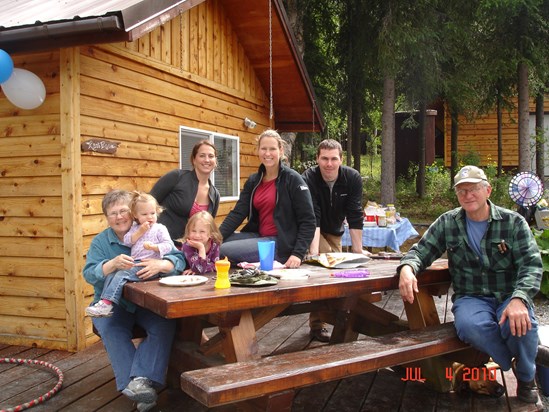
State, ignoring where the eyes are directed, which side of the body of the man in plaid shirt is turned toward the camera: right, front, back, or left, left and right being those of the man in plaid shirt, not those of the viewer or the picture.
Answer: front

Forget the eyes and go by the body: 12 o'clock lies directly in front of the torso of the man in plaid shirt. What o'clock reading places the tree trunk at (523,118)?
The tree trunk is roughly at 6 o'clock from the man in plaid shirt.

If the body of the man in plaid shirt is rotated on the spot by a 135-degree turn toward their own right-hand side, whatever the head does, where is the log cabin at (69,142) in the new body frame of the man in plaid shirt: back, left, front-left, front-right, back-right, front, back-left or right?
front-left

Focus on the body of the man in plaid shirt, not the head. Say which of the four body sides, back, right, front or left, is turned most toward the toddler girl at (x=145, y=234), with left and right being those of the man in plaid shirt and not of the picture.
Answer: right

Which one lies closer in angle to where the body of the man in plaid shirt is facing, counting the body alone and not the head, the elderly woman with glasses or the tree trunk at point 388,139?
the elderly woman with glasses

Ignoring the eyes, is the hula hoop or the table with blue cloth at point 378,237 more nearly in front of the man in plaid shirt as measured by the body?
the hula hoop

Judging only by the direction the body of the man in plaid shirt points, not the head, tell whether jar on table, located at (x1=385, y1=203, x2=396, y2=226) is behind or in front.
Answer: behind

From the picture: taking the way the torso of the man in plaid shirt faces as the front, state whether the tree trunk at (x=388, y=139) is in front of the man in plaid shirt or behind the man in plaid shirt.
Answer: behind

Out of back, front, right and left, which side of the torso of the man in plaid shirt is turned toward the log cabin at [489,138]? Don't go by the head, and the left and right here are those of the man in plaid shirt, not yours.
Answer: back

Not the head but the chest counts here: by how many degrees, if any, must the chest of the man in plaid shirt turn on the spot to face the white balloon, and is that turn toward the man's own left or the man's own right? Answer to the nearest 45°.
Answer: approximately 90° to the man's own right

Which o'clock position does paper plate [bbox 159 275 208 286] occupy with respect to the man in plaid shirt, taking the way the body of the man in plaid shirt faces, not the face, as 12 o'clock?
The paper plate is roughly at 2 o'clock from the man in plaid shirt.

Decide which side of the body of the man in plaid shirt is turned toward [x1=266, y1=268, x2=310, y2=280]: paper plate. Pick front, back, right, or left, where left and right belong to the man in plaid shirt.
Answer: right
